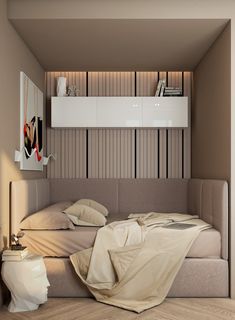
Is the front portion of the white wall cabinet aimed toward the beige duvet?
yes

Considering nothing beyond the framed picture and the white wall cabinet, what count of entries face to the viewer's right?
1

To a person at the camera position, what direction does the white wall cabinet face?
facing the viewer

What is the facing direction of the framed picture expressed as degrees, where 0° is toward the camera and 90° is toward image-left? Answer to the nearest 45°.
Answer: approximately 270°

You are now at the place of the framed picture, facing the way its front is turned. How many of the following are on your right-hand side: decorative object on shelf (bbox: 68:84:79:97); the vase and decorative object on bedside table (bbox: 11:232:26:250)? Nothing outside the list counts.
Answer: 1

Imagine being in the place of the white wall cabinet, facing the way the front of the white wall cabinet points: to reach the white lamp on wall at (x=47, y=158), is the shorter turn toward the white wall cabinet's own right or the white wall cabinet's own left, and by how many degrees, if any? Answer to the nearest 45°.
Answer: approximately 90° to the white wall cabinet's own right

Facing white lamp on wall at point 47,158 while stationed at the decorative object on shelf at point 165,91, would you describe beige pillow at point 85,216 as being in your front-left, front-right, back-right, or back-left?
front-left

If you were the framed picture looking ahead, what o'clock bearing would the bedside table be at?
The bedside table is roughly at 3 o'clock from the framed picture.

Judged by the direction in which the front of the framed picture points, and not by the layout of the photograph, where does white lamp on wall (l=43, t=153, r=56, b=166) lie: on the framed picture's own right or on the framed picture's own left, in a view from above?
on the framed picture's own left

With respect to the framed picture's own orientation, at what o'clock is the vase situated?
The vase is roughly at 10 o'clock from the framed picture.

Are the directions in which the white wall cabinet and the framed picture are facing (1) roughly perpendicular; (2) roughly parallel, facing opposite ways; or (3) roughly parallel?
roughly perpendicular

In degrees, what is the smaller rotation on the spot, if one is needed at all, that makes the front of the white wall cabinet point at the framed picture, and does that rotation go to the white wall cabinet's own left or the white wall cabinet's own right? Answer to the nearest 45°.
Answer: approximately 45° to the white wall cabinet's own right
